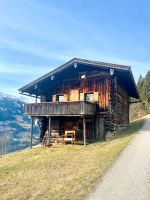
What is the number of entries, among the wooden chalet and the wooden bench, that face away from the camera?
0

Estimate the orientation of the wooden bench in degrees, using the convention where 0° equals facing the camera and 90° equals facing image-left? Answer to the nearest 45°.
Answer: approximately 45°

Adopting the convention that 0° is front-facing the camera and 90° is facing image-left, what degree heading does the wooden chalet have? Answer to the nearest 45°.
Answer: approximately 45°
